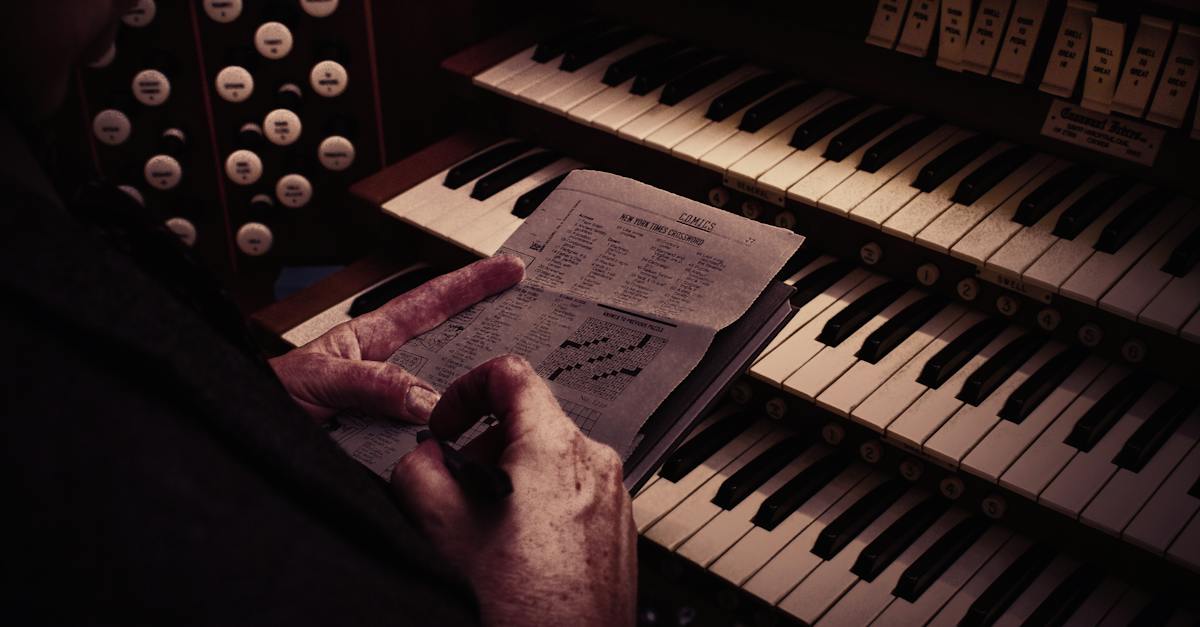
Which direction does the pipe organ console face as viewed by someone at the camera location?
facing the viewer and to the left of the viewer
